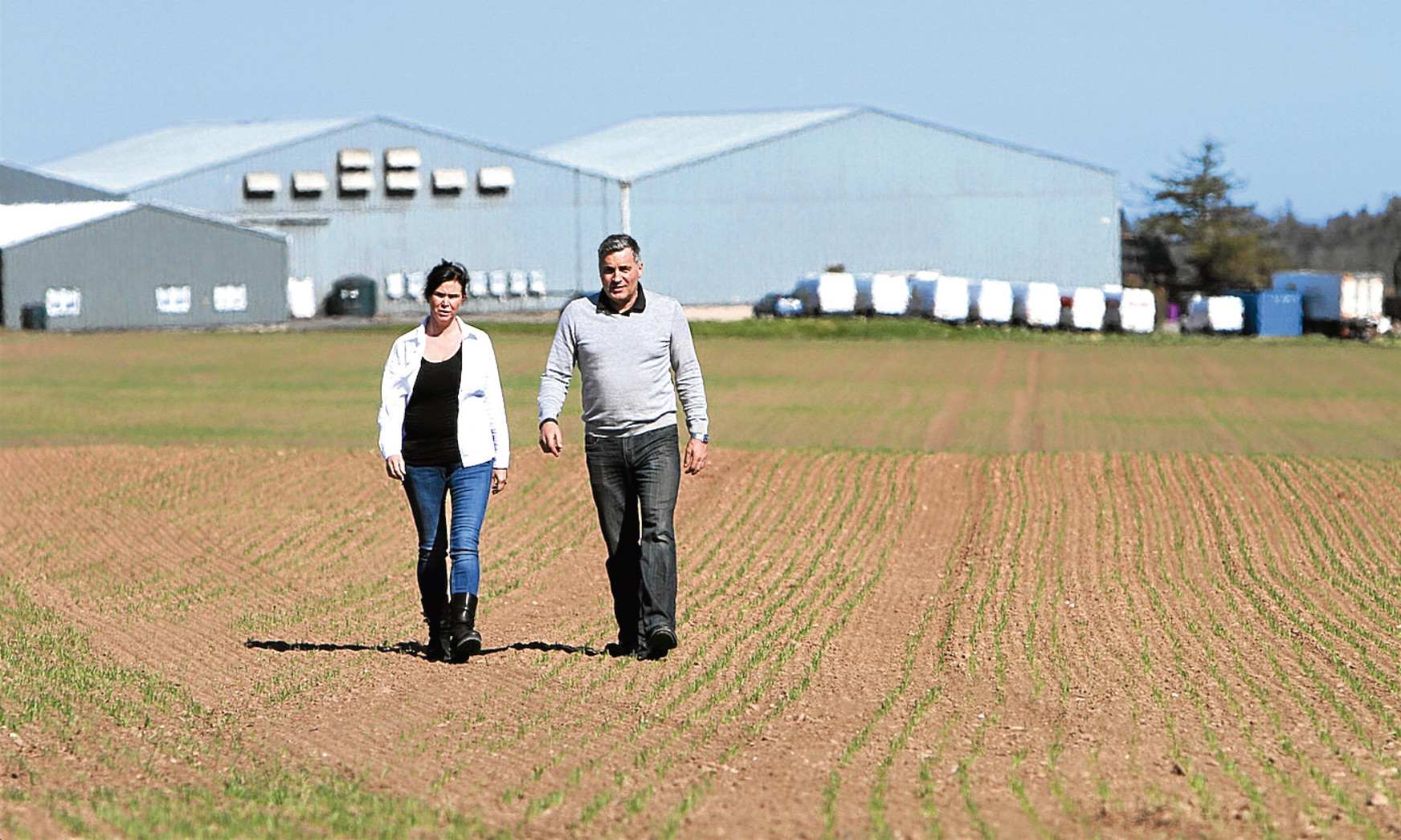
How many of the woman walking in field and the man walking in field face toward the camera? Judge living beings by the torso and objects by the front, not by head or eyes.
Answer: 2

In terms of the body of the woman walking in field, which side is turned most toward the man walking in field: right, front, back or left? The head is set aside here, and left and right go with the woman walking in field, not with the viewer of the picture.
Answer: left

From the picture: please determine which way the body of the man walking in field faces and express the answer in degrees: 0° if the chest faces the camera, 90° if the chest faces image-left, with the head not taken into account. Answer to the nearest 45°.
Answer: approximately 0°

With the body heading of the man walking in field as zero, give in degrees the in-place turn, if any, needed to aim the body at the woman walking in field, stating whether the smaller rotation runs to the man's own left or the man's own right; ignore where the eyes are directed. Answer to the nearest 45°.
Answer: approximately 90° to the man's own right
